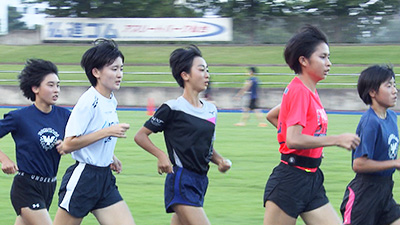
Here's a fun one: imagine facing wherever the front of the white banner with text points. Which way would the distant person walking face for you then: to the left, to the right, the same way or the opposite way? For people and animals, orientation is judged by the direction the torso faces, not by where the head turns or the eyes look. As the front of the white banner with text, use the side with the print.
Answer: to the right

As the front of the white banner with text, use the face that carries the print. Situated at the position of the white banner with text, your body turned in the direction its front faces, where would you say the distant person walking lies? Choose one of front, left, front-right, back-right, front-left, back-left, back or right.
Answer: front

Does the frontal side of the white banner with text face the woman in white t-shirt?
yes

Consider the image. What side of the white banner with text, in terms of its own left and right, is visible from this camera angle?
front

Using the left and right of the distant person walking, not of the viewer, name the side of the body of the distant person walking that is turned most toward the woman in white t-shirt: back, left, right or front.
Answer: left

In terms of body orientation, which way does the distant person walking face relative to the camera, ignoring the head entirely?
to the viewer's left

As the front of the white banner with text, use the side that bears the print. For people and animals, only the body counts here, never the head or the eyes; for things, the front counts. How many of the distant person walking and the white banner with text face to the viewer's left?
1

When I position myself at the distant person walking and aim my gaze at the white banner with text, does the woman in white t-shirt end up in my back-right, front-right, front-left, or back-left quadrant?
back-left

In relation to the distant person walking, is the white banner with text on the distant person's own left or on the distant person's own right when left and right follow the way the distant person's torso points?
on the distant person's own right
